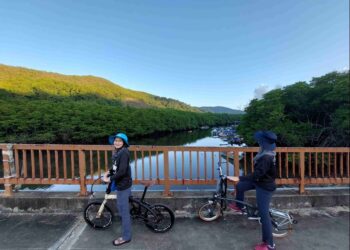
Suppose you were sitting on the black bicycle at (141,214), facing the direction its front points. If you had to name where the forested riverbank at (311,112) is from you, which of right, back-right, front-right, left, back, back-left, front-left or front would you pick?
back-right

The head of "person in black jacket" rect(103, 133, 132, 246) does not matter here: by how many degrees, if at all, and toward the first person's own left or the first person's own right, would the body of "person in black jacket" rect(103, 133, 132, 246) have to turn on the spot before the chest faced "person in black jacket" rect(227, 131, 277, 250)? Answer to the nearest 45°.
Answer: approximately 135° to the first person's own left

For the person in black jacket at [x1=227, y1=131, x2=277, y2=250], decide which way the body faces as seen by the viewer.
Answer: to the viewer's left

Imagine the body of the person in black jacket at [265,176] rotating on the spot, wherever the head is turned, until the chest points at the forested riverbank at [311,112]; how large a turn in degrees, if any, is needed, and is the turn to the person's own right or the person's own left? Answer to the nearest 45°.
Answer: approximately 90° to the person's own right

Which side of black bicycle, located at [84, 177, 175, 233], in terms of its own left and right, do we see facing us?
left
